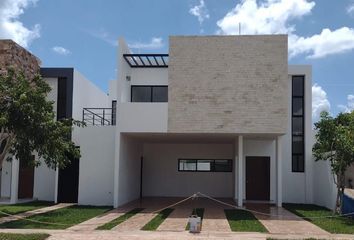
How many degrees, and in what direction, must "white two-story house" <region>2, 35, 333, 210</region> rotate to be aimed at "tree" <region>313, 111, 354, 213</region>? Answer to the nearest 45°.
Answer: approximately 45° to its left

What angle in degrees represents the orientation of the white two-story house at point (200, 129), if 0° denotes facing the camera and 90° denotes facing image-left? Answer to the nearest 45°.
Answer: approximately 0°
